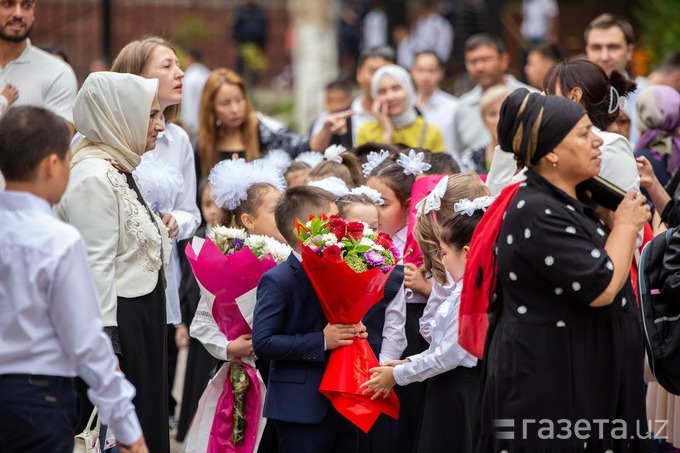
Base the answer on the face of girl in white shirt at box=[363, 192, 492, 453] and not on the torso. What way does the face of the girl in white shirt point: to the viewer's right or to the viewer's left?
to the viewer's left

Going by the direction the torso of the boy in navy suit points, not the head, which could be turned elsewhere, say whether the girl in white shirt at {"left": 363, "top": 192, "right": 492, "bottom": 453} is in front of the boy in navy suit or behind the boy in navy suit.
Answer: in front

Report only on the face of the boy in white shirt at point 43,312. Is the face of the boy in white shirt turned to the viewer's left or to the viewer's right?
to the viewer's right

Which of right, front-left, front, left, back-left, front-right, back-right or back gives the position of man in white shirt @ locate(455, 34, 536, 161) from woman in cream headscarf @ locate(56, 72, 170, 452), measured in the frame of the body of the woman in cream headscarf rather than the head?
front-left

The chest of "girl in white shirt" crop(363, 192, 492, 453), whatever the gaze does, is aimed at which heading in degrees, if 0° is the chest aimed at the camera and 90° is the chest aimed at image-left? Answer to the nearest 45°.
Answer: approximately 90°

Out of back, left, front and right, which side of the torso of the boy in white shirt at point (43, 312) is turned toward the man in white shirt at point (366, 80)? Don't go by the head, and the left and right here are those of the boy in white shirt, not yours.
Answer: front

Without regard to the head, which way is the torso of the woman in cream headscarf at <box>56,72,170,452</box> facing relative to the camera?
to the viewer's right

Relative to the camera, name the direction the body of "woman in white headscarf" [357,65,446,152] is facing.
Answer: toward the camera

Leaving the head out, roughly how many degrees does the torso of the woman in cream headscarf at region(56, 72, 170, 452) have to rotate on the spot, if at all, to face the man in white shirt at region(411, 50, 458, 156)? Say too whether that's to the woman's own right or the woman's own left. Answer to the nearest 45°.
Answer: approximately 45° to the woman's own left

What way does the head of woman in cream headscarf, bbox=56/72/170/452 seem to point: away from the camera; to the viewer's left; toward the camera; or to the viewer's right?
to the viewer's right

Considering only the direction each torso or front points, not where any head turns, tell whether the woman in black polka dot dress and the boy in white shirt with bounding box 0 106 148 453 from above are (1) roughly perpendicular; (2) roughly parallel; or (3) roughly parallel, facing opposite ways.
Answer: roughly perpendicular

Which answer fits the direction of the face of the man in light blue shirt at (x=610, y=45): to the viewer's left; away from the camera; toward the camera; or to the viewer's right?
toward the camera

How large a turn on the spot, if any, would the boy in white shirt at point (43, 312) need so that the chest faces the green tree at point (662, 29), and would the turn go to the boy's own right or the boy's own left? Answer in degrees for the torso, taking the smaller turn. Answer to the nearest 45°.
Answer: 0° — they already face it

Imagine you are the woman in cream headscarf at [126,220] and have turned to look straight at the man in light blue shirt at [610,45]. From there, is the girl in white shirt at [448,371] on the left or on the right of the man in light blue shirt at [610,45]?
right

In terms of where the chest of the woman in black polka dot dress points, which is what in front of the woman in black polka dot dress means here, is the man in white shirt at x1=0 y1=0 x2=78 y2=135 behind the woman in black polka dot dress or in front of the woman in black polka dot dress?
behind

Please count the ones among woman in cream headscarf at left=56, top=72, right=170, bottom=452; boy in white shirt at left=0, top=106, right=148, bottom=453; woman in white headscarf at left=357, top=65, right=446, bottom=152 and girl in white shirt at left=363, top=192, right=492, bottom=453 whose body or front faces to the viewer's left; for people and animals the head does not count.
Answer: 1

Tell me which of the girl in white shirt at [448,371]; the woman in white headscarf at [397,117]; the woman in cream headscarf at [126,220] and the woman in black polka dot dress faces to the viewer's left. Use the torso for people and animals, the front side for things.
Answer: the girl in white shirt

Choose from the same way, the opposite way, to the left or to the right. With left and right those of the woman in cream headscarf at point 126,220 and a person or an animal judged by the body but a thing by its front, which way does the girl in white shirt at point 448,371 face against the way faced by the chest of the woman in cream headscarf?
the opposite way
